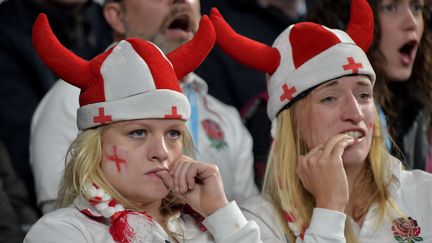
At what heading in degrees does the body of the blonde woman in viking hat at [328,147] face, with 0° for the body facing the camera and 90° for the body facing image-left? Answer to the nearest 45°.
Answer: approximately 315°

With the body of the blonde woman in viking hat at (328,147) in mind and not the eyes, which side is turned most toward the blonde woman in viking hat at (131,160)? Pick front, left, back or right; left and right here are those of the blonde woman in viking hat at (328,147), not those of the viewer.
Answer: right
